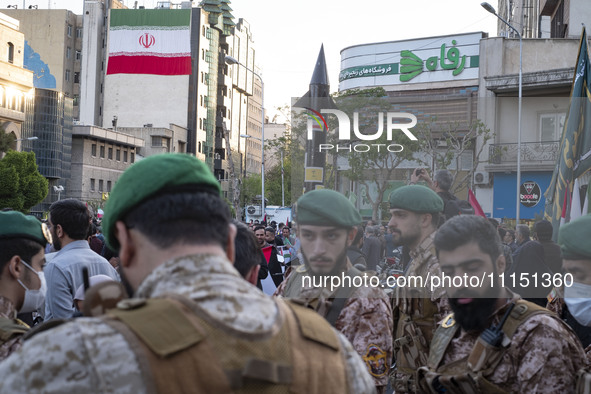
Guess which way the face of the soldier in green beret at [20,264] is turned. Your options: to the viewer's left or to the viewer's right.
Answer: to the viewer's right

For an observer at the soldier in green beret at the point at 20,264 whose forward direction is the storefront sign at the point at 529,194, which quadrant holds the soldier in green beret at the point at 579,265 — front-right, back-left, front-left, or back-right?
front-right

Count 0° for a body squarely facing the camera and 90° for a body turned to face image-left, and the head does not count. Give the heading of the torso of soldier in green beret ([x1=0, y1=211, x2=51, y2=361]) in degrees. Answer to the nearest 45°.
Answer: approximately 270°

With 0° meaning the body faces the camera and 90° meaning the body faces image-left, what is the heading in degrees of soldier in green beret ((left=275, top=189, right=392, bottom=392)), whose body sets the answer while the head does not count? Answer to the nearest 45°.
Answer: approximately 45°

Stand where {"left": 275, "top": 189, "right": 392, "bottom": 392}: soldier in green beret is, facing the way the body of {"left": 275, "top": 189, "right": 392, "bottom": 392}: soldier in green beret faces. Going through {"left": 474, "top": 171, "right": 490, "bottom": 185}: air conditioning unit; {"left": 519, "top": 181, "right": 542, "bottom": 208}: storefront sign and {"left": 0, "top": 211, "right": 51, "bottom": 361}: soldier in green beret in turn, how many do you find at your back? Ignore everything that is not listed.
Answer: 2

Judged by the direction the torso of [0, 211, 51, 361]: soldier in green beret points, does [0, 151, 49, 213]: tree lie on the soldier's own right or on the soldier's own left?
on the soldier's own left

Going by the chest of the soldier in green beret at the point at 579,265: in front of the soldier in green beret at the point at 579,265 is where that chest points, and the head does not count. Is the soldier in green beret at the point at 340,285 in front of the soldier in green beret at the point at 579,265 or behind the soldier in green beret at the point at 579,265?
in front

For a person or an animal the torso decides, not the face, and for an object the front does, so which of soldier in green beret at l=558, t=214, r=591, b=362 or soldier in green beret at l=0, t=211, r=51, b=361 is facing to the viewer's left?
soldier in green beret at l=558, t=214, r=591, b=362

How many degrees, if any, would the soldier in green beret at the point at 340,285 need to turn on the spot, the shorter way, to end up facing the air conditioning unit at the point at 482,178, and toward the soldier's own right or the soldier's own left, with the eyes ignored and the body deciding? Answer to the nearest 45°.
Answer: approximately 180°
